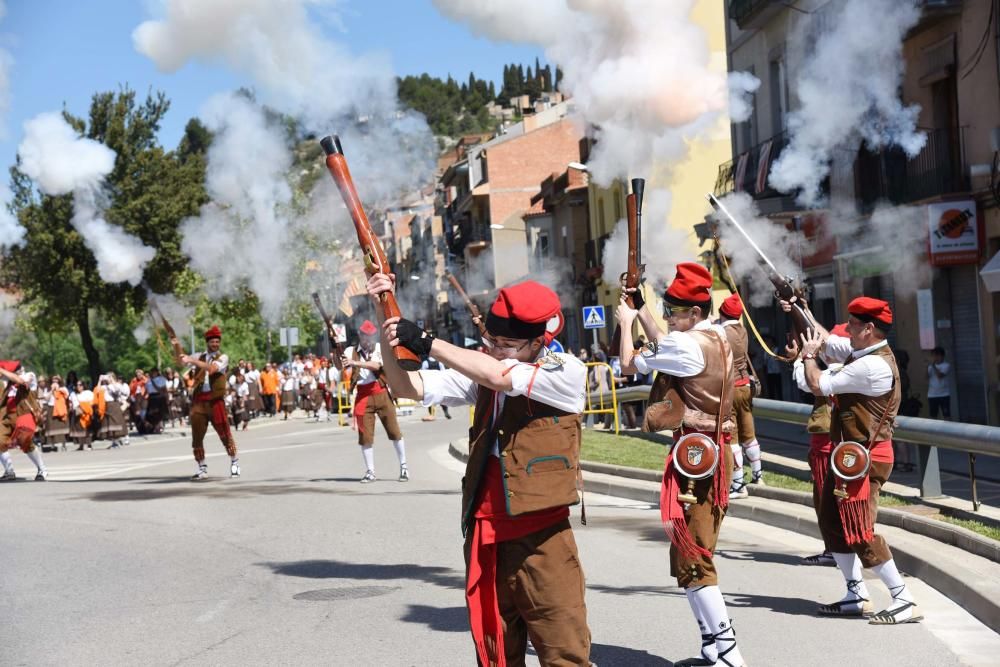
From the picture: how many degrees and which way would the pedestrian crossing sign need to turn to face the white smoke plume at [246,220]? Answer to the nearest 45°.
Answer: approximately 90° to its right

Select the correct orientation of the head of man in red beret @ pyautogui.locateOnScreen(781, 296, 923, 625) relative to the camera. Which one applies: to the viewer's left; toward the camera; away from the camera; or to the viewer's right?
to the viewer's left

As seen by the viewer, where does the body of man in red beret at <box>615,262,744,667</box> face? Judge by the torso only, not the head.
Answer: to the viewer's left

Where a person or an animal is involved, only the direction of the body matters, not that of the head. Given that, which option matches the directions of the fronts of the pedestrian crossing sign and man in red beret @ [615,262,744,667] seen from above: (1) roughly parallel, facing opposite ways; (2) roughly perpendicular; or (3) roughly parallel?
roughly perpendicular

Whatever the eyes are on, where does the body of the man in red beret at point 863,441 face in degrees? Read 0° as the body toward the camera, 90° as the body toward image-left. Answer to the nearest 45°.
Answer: approximately 90°

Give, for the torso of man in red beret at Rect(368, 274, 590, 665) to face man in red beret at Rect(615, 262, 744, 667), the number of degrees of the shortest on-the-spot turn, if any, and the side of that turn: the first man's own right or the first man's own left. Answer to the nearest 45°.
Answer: approximately 180°

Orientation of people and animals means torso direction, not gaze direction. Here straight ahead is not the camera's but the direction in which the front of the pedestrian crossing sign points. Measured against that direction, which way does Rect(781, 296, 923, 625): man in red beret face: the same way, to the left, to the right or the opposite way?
to the right

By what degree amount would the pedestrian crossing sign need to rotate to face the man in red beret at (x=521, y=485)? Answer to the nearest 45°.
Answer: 0° — it already faces them

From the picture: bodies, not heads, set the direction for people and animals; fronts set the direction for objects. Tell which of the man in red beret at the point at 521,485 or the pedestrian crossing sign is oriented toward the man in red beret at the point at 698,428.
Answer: the pedestrian crossing sign
